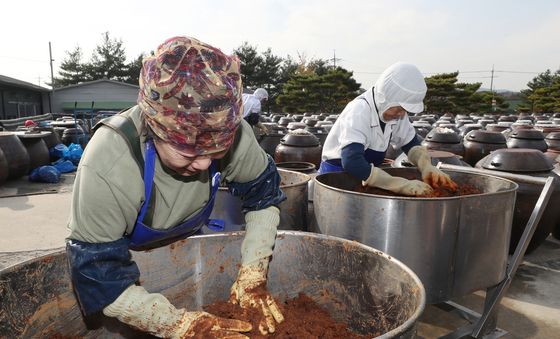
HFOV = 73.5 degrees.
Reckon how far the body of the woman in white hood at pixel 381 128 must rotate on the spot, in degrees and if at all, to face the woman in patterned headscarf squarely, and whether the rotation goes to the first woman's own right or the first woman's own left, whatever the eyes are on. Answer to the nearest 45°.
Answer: approximately 45° to the first woman's own right

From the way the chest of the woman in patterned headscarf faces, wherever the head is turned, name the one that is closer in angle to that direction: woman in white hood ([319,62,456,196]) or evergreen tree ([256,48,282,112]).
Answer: the woman in white hood

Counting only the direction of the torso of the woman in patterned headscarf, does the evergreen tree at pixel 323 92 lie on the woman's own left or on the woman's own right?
on the woman's own left

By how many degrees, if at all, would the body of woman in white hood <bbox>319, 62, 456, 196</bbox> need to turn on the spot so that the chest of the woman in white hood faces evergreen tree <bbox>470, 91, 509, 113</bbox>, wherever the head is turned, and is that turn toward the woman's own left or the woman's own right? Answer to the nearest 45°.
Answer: approximately 135° to the woman's own left

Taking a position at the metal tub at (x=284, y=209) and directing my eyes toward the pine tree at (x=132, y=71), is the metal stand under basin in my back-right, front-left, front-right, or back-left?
back-right

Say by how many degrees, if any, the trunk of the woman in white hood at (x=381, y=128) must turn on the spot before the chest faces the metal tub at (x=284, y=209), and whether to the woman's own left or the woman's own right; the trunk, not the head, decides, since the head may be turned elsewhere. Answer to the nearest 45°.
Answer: approximately 135° to the woman's own right

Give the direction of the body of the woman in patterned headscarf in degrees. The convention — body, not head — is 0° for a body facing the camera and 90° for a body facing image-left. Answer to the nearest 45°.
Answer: approximately 315°

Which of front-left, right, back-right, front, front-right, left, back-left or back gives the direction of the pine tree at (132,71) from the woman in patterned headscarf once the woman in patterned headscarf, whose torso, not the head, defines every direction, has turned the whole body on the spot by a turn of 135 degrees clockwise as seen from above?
right

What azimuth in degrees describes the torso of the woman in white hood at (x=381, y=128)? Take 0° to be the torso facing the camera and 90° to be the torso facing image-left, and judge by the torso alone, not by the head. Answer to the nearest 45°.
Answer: approximately 315°

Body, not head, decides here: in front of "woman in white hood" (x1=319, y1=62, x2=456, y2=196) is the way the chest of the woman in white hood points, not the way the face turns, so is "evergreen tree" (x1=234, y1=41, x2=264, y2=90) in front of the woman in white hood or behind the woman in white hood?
behind
